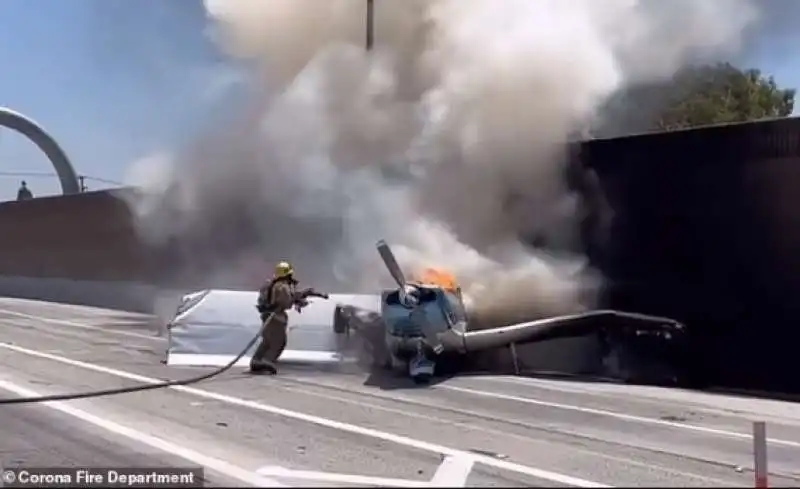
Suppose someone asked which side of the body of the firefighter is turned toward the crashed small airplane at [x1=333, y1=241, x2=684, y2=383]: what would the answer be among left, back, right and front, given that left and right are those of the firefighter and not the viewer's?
front

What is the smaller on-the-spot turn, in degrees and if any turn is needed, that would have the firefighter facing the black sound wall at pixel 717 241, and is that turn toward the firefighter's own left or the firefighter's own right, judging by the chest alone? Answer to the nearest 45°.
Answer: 0° — they already face it

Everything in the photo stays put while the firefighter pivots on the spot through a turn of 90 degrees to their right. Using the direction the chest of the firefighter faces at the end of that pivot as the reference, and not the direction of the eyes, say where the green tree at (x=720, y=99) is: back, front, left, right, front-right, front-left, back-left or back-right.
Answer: back-left

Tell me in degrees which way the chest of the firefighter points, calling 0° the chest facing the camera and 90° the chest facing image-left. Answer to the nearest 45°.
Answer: approximately 270°

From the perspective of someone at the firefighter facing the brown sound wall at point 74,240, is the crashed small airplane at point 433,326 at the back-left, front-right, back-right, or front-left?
back-right

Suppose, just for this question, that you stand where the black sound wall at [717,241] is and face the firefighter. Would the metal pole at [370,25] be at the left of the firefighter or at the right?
right

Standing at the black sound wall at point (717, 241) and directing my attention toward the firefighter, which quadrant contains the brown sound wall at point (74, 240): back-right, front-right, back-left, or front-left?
front-right
